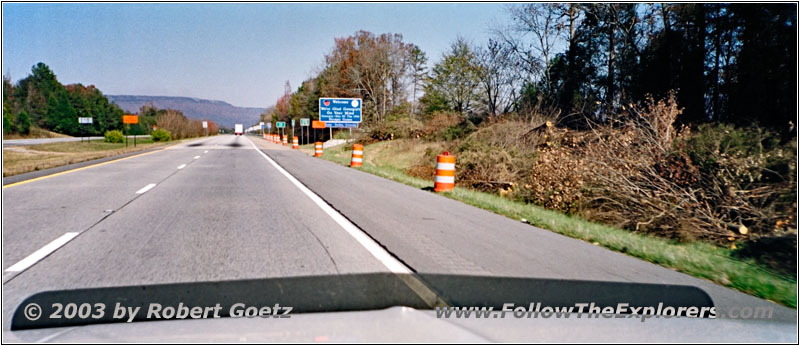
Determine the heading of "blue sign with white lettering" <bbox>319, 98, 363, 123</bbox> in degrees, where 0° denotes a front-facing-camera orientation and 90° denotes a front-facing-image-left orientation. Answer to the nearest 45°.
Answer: approximately 0°

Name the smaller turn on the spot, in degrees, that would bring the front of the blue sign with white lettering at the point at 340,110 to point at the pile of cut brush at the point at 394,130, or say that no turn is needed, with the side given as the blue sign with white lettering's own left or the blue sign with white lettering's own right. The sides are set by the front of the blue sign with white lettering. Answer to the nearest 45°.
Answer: approximately 135° to the blue sign with white lettering's own left

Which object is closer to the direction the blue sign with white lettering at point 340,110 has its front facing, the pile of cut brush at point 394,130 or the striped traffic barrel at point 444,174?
the striped traffic barrel

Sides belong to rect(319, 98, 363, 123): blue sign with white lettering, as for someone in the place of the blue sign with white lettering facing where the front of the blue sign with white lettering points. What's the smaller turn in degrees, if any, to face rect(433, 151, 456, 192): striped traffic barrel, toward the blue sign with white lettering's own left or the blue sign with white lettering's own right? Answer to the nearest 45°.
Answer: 0° — it already faces it

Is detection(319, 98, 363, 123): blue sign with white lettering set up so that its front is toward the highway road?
yes
